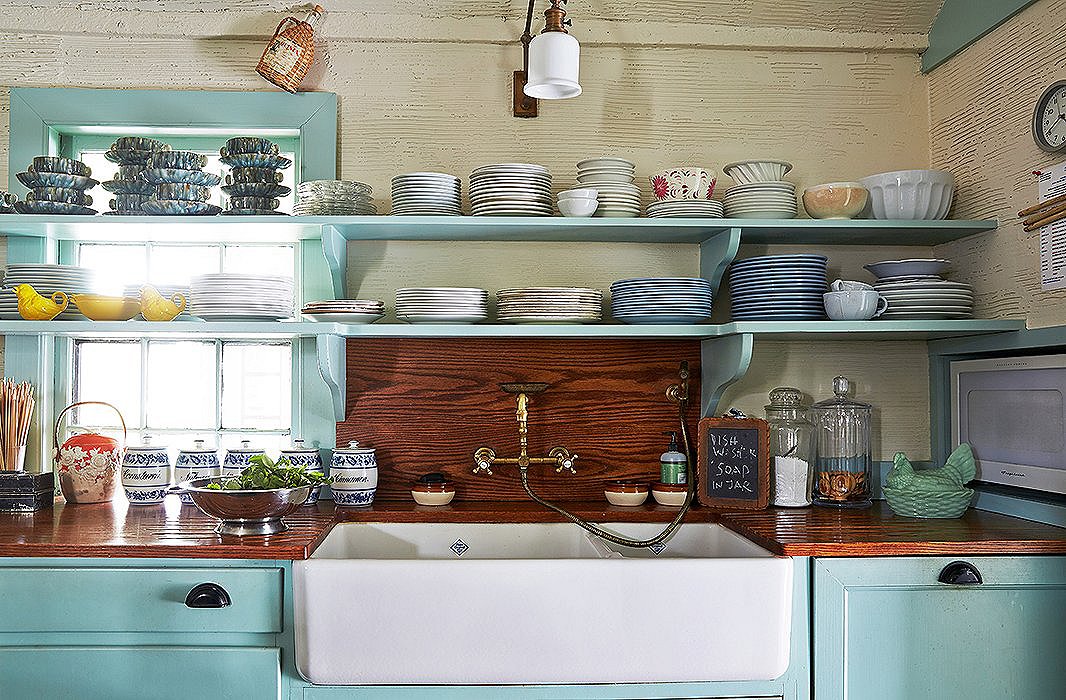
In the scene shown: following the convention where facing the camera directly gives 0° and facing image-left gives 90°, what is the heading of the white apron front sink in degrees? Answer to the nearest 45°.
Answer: approximately 0°

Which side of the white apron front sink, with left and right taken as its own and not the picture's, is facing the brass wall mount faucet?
back

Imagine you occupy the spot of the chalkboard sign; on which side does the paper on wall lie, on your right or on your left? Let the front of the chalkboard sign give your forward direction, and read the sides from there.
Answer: on your left

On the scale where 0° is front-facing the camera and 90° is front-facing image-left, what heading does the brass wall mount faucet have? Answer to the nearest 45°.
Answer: approximately 0°

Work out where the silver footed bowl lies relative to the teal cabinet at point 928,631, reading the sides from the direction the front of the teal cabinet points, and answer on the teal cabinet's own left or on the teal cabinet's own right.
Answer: on the teal cabinet's own right

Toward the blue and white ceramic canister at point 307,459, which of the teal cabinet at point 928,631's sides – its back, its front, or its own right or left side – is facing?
right

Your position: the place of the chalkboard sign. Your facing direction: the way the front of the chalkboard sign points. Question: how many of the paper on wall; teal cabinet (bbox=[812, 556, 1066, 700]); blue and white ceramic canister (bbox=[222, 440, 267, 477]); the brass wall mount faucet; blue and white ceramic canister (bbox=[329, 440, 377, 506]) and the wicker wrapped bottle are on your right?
4

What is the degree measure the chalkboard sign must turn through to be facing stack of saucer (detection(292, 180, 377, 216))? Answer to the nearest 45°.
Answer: approximately 90° to its right
